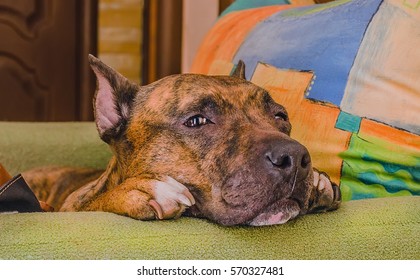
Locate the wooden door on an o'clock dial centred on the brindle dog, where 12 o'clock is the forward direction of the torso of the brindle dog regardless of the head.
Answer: The wooden door is roughly at 7 o'clock from the brindle dog.

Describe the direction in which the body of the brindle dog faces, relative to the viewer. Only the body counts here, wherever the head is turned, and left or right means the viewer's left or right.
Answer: facing the viewer and to the right of the viewer
